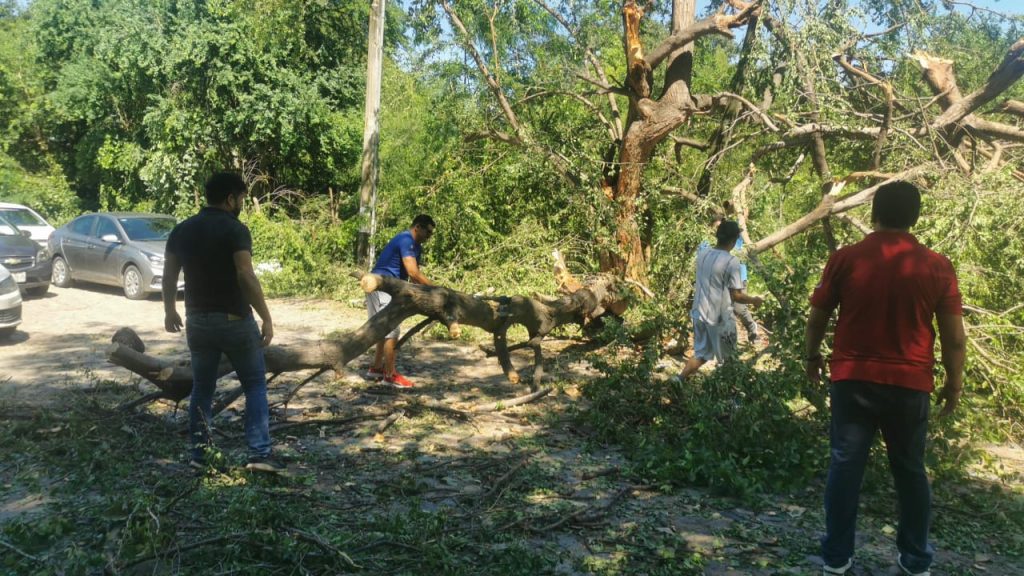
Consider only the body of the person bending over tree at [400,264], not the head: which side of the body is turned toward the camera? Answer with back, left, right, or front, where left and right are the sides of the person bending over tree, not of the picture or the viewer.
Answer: right

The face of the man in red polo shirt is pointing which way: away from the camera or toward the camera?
away from the camera

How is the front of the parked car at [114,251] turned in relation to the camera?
facing the viewer and to the right of the viewer

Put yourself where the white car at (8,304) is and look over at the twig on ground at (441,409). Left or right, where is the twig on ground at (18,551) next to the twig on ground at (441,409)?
right

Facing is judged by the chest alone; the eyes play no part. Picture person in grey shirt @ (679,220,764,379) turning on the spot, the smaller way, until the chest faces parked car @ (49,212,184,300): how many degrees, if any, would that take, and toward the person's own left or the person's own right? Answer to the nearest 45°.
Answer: approximately 90° to the person's own left

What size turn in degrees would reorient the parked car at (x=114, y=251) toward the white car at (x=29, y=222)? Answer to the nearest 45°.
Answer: approximately 180°

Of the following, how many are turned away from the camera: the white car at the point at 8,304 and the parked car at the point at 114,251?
0

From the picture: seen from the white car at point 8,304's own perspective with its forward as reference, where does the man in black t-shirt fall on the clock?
The man in black t-shirt is roughly at 1 o'clock from the white car.

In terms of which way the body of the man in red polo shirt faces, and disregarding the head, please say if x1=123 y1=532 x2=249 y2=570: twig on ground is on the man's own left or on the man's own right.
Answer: on the man's own left

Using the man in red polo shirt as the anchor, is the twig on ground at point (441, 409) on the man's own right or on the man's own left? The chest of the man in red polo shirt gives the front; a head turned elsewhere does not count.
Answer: on the man's own left

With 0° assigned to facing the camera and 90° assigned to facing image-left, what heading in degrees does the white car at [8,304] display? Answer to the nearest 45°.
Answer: approximately 315°

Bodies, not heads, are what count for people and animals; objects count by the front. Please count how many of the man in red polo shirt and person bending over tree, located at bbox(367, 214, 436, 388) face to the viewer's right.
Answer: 1

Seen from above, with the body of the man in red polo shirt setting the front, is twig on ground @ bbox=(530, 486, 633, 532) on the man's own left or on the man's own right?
on the man's own left

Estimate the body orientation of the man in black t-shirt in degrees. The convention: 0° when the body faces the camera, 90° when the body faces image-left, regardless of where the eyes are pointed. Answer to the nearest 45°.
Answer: approximately 225°
